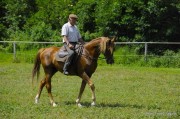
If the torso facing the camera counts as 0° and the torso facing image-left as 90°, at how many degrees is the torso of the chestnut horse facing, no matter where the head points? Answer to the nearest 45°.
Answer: approximately 270°

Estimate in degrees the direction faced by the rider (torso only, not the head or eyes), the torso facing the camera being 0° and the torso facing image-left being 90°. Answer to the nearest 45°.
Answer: approximately 315°
